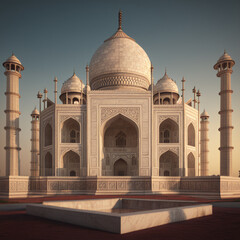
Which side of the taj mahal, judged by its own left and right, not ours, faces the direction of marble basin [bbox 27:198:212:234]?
front

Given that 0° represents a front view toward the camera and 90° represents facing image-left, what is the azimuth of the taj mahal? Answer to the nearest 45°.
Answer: approximately 0°
